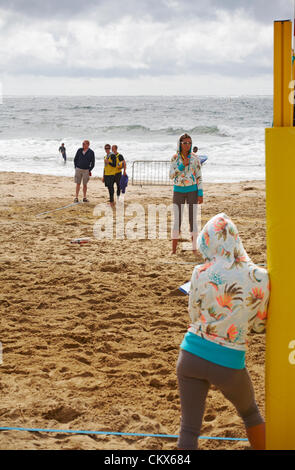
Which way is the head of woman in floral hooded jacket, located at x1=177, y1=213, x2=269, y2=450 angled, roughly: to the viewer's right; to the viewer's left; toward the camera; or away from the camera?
away from the camera

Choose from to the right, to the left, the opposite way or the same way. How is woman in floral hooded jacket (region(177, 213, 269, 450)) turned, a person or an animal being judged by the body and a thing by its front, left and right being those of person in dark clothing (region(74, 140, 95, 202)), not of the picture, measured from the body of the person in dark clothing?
the opposite way

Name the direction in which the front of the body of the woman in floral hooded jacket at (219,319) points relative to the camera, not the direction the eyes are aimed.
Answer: away from the camera

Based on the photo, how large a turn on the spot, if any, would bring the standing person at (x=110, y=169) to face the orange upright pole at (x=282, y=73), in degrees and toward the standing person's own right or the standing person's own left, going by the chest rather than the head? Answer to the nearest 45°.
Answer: approximately 45° to the standing person's own left

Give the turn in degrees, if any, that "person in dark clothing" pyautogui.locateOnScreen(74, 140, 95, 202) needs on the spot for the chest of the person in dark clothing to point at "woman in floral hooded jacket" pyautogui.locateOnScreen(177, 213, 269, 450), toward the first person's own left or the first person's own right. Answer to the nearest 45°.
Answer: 0° — they already face them

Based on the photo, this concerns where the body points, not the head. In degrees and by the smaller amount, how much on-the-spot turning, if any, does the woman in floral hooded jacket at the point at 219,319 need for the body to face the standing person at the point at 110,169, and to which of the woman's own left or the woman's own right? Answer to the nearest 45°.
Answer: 0° — they already face them

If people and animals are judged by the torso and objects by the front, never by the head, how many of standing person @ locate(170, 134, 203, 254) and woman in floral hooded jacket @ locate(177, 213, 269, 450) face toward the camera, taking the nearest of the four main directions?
1

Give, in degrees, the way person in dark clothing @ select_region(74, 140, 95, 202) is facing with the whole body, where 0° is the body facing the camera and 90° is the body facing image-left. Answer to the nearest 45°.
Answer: approximately 0°

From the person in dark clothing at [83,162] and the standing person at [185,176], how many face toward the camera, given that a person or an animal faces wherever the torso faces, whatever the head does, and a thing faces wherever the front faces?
2

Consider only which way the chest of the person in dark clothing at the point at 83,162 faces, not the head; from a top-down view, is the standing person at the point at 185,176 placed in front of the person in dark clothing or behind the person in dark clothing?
in front

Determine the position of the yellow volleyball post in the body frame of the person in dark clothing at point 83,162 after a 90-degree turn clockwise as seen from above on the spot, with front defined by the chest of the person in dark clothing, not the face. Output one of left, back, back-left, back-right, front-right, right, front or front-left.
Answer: left

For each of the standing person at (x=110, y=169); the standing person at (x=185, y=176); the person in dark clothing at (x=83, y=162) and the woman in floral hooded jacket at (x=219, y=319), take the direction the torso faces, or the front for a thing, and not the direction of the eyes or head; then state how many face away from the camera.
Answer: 1

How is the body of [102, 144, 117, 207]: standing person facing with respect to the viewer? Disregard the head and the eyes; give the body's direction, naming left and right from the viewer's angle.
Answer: facing the viewer and to the left of the viewer
